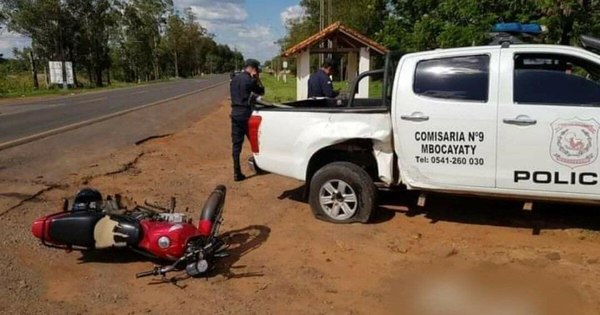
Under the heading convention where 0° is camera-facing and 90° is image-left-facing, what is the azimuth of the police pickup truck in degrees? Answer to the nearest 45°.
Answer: approximately 270°

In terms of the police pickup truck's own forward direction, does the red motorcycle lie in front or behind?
behind

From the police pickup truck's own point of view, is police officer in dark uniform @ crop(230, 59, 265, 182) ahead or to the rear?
to the rear

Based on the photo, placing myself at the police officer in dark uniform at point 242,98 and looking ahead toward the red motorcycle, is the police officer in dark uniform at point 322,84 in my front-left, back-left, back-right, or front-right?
back-left
